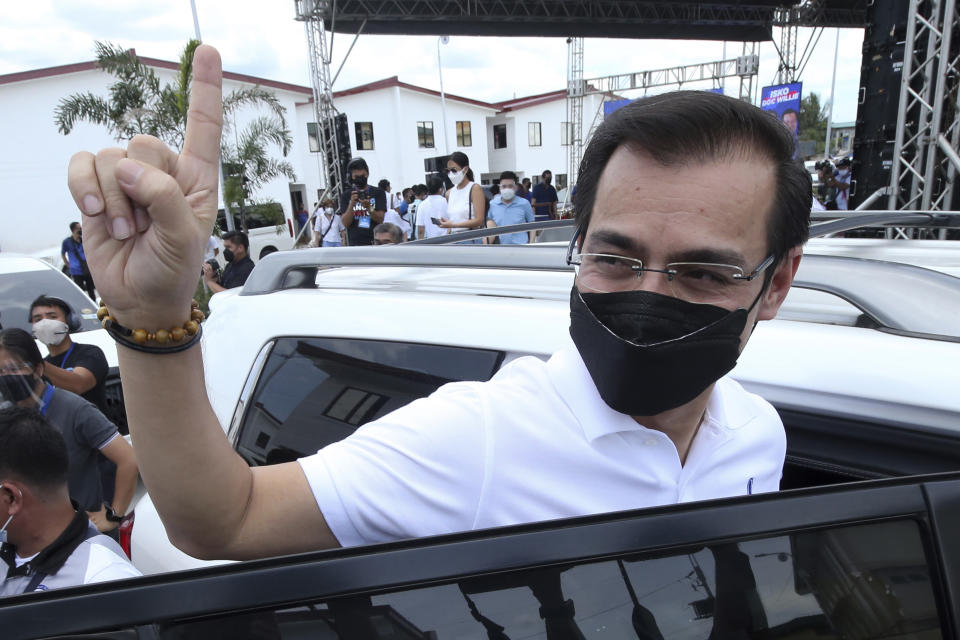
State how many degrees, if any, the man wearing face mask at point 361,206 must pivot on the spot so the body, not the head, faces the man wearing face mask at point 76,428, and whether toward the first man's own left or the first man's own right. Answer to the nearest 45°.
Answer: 0° — they already face them

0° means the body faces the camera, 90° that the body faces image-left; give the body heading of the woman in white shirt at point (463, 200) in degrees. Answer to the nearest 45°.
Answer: approximately 45°

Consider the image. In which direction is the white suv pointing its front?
to the viewer's right

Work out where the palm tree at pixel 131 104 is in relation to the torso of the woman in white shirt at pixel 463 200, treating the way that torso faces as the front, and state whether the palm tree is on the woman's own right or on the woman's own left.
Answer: on the woman's own right

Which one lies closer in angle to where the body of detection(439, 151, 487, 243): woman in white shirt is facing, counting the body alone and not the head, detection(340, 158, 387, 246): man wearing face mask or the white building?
the man wearing face mask

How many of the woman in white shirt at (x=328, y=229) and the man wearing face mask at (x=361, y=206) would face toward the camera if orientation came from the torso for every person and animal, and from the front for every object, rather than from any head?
2
